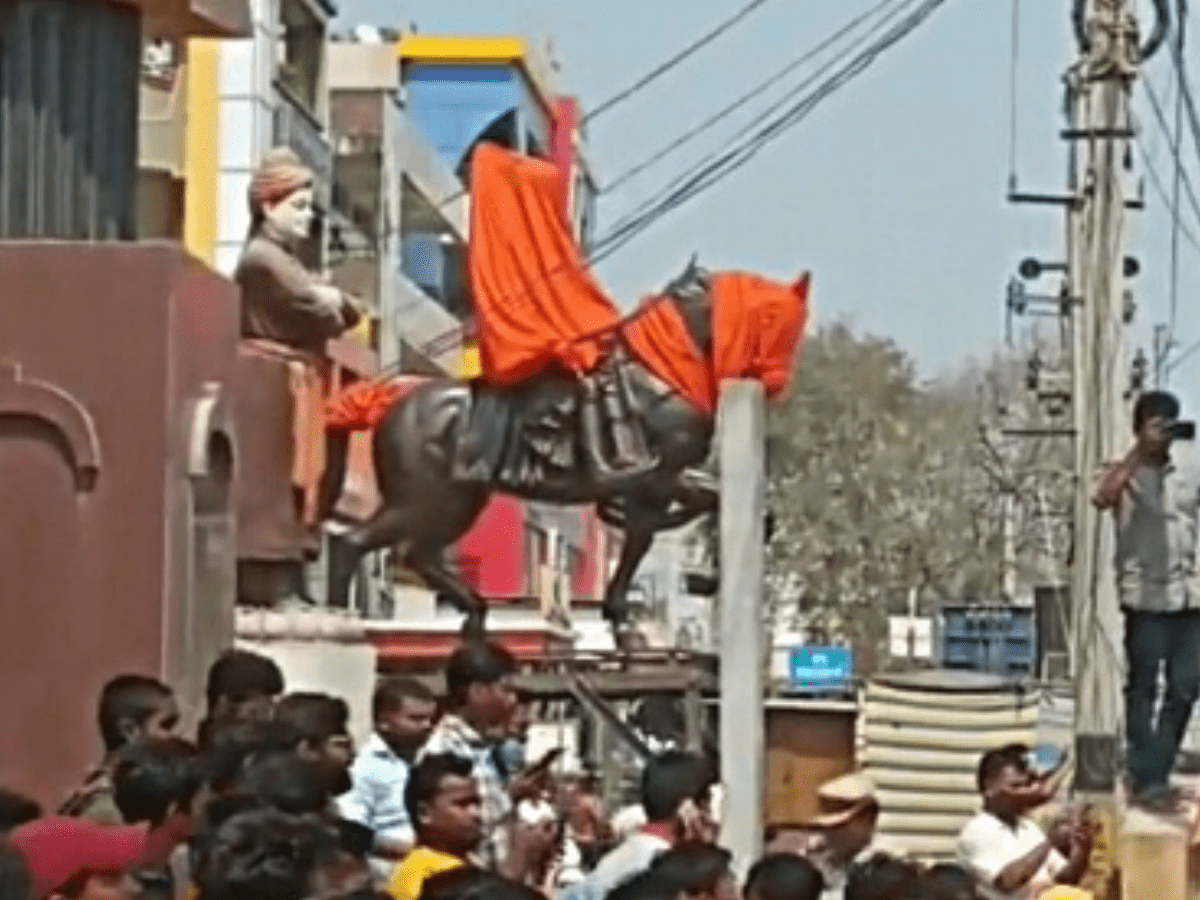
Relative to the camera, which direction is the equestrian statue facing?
to the viewer's right

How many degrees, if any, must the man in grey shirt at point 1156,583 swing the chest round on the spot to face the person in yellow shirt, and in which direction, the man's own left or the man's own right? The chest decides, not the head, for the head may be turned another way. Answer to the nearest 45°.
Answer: approximately 45° to the man's own right

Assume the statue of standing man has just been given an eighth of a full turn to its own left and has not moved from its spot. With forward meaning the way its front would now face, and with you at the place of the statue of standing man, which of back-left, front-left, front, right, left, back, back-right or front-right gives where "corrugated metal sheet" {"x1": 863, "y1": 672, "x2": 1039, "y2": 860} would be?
front

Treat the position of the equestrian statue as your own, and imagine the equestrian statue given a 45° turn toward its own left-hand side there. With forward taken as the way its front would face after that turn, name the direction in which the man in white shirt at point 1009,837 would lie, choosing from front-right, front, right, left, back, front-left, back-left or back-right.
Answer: back-right

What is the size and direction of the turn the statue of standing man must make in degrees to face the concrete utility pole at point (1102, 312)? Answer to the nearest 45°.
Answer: approximately 45° to its left

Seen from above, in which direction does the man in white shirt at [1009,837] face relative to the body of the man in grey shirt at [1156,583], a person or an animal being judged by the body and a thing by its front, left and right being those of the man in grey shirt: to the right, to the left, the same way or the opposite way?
the same way
